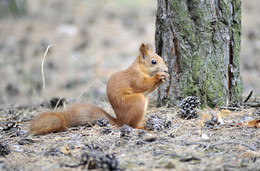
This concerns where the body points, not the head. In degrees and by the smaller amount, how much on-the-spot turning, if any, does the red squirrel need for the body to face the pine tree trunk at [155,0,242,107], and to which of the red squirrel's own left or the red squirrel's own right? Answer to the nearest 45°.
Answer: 0° — it already faces it

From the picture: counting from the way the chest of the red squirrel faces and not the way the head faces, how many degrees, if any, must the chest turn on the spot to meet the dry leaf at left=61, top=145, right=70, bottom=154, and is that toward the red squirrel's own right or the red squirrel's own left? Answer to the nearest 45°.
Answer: approximately 135° to the red squirrel's own right

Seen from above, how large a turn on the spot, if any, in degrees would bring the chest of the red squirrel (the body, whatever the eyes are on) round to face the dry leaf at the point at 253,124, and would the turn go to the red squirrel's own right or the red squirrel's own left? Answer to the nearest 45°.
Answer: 0° — it already faces it

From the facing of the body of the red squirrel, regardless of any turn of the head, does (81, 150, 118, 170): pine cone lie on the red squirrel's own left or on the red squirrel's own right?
on the red squirrel's own right

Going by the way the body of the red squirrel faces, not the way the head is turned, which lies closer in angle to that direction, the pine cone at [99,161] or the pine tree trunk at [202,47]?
the pine tree trunk

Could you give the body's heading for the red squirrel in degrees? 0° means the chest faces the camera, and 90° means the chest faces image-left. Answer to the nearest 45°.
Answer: approximately 270°

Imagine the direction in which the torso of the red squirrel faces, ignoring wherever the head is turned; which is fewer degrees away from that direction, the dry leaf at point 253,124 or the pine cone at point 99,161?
the dry leaf
